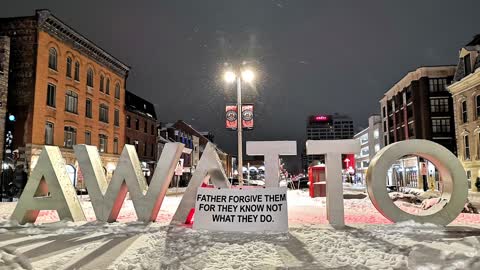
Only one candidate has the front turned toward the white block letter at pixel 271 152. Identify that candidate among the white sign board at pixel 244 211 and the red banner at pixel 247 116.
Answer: the red banner

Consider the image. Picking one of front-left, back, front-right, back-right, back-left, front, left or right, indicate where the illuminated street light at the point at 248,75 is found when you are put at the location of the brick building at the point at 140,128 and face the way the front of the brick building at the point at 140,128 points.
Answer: front-right

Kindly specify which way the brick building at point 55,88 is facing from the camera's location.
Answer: facing the viewer and to the right of the viewer

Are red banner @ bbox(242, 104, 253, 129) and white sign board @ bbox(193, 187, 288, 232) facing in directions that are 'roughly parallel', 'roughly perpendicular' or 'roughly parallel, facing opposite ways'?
roughly parallel

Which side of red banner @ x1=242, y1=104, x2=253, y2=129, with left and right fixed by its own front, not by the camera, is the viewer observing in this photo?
front

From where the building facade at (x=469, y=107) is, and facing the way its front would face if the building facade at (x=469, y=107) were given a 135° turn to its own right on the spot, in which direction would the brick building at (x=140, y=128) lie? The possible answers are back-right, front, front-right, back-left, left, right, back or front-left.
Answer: left

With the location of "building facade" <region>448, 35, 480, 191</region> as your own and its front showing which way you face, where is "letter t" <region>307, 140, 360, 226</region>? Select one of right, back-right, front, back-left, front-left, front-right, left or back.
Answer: front-left

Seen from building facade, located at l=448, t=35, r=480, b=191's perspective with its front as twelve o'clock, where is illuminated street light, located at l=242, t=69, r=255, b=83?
The illuminated street light is roughly at 11 o'clock from the building facade.

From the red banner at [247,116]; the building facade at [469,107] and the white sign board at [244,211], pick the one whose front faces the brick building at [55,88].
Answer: the building facade

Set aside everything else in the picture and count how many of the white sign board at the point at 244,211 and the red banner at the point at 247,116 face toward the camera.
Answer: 2

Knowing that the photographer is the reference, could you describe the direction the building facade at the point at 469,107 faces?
facing the viewer and to the left of the viewer

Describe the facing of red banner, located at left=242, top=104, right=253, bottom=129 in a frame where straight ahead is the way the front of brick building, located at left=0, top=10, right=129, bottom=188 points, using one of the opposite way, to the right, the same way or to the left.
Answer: to the right

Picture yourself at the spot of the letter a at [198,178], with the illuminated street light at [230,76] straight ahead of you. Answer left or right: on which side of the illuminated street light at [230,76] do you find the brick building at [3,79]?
left

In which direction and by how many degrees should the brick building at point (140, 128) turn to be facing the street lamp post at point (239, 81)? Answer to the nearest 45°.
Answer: approximately 45° to its right

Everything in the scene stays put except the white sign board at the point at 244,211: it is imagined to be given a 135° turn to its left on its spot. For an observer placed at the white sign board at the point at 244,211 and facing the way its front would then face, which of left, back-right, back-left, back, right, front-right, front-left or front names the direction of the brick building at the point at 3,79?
left

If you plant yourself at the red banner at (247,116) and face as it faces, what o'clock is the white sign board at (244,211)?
The white sign board is roughly at 12 o'clock from the red banner.

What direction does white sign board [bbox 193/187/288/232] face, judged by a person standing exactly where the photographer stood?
facing the viewer

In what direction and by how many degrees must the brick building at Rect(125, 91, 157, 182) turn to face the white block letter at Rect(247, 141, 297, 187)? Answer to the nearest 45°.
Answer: approximately 45° to its right
